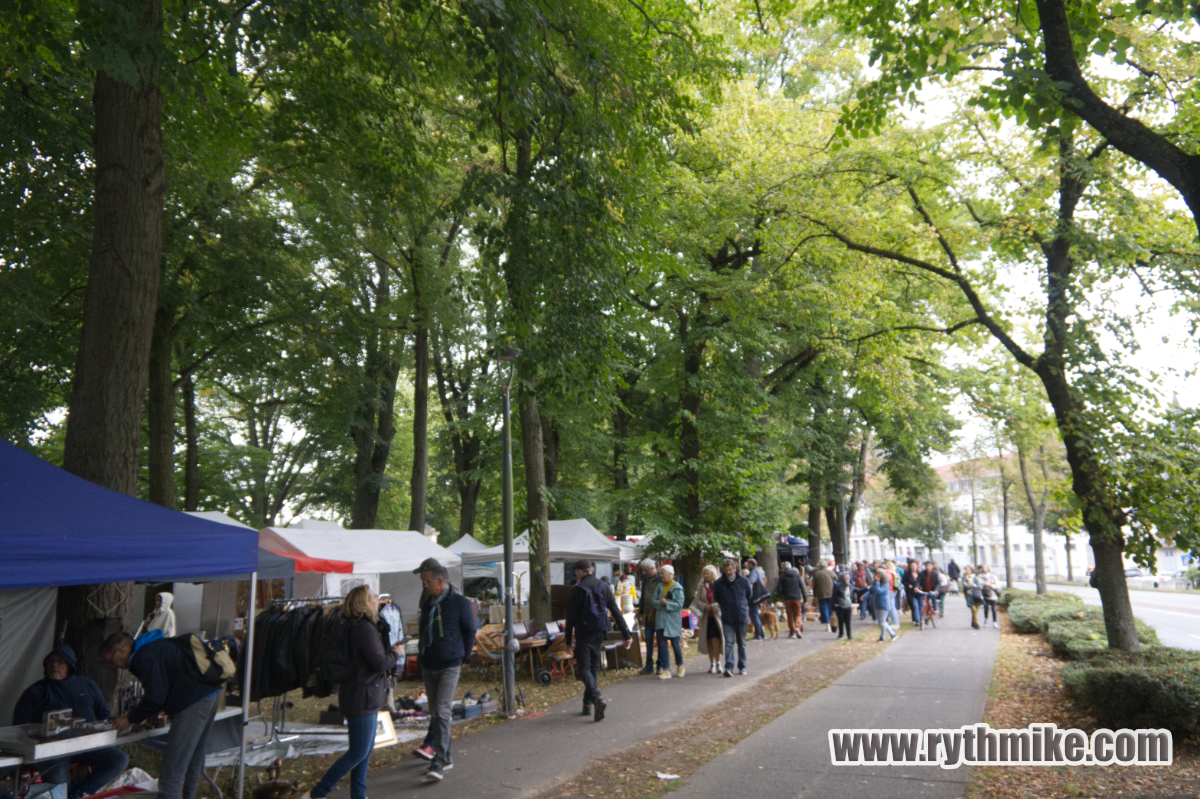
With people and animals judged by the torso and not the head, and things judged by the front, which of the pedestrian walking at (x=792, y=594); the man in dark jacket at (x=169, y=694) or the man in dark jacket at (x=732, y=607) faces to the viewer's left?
the man in dark jacket at (x=169, y=694)

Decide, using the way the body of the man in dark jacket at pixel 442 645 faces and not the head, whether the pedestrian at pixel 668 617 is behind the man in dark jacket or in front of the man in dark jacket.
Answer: behind

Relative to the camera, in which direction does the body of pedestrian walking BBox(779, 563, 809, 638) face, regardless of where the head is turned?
away from the camera

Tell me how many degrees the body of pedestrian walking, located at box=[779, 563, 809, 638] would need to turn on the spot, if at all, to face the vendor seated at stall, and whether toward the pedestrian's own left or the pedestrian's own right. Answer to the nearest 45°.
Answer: approximately 180°

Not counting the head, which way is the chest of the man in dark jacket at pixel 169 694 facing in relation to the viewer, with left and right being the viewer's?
facing to the left of the viewer

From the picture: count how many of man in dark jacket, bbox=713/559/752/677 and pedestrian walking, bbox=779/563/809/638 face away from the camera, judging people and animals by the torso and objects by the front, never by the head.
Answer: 1

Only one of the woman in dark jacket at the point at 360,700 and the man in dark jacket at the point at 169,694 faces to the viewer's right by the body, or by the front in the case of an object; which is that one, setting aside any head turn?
the woman in dark jacket

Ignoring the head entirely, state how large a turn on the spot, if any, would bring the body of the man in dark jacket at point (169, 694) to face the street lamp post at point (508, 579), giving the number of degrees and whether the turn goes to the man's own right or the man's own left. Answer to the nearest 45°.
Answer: approximately 135° to the man's own right

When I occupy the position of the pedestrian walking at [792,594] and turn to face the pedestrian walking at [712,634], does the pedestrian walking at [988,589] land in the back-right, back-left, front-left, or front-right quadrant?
back-left

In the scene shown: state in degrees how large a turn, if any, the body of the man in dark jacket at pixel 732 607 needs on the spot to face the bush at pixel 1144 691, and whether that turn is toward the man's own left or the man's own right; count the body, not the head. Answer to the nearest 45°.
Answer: approximately 45° to the man's own left

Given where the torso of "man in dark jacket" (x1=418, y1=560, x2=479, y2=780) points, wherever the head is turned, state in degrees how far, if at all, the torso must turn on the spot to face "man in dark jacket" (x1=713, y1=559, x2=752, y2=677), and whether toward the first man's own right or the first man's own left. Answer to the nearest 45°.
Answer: approximately 180°
